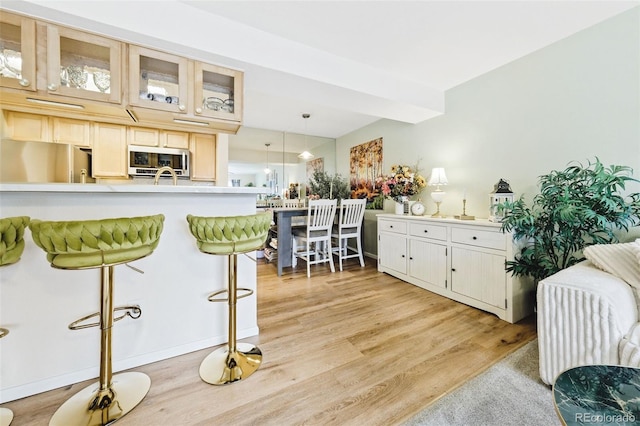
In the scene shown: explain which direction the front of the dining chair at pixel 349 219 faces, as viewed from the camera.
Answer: facing away from the viewer and to the left of the viewer

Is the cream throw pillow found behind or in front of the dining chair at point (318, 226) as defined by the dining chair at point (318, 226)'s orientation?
behind

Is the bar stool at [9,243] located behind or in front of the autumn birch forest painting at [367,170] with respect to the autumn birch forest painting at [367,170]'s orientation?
in front

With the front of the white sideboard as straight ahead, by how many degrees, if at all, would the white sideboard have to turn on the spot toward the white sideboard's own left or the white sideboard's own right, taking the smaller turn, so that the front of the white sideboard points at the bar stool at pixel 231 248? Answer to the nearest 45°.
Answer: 0° — it already faces it

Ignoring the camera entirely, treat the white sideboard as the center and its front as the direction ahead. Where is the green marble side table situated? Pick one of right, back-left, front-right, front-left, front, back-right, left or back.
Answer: front-left

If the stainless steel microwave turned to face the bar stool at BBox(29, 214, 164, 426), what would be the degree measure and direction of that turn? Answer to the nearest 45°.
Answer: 0° — it already faces it

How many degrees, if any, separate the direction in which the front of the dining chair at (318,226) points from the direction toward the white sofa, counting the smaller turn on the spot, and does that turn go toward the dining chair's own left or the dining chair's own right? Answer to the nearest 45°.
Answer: approximately 180°

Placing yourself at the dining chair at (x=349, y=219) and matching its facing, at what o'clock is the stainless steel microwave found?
The stainless steel microwave is roughly at 10 o'clock from the dining chair.

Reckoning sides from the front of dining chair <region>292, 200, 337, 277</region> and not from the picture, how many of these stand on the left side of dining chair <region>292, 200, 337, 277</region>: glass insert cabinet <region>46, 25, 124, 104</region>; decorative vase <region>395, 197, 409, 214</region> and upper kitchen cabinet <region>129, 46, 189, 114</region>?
2

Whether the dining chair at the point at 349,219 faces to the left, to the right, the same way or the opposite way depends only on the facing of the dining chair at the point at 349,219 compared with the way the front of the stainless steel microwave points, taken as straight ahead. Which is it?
the opposite way

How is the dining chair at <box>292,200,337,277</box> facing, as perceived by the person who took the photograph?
facing away from the viewer and to the left of the viewer

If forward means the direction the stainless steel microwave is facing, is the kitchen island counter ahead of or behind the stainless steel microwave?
ahead

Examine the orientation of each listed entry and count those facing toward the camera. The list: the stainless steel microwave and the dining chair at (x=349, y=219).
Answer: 1

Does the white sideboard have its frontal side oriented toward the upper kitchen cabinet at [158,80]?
yes
